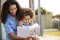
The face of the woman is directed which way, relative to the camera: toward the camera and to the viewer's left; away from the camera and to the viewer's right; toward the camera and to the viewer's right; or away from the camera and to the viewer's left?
toward the camera and to the viewer's right

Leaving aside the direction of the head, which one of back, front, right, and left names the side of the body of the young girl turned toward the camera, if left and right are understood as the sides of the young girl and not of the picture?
front

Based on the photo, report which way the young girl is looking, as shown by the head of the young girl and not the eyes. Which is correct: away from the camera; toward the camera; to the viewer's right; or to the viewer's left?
toward the camera

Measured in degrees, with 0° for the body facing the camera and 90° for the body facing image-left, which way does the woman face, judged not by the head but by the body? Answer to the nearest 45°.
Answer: approximately 315°
